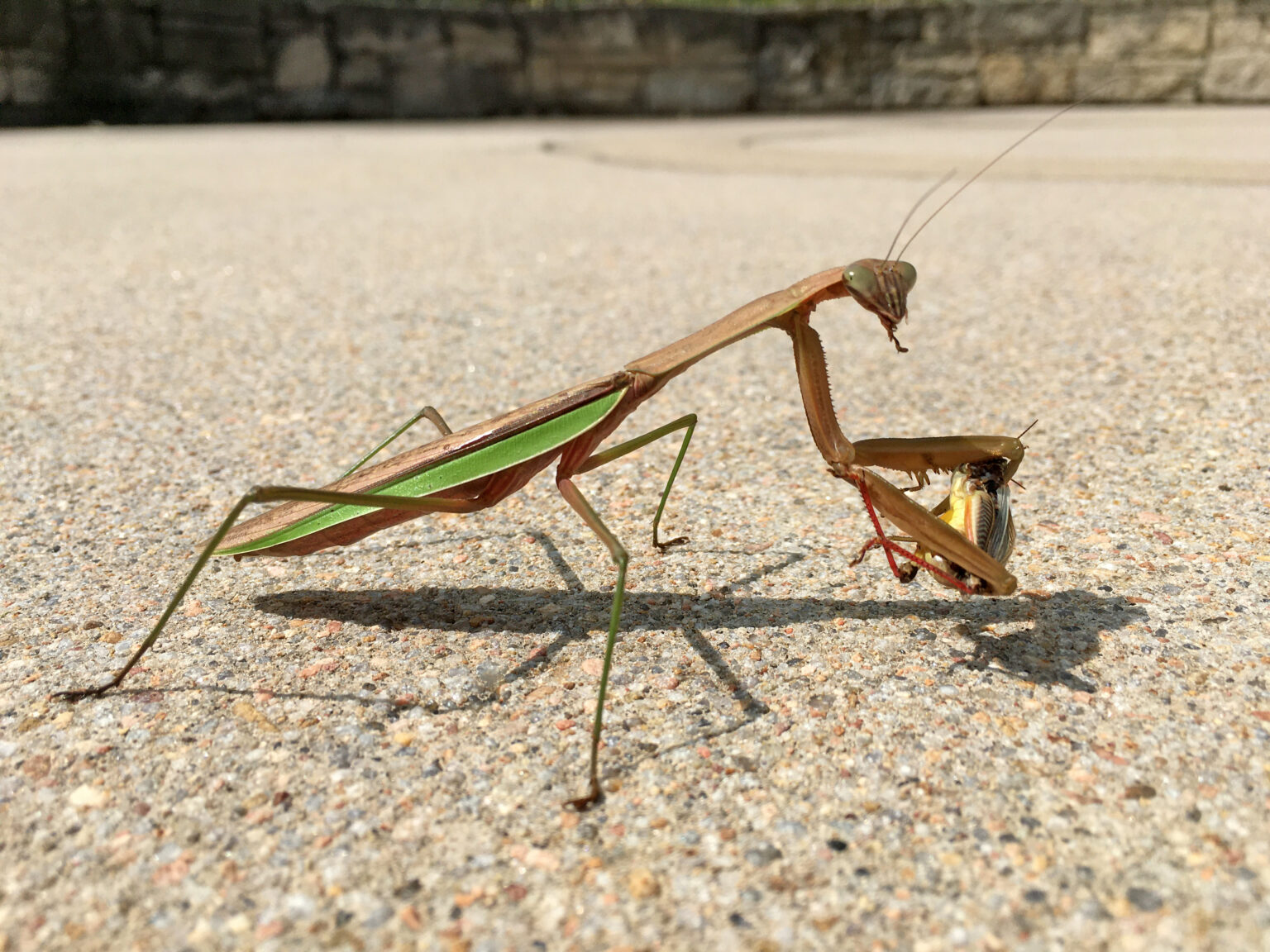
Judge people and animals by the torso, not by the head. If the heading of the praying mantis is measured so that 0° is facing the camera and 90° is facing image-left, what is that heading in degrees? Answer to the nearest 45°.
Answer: approximately 270°
